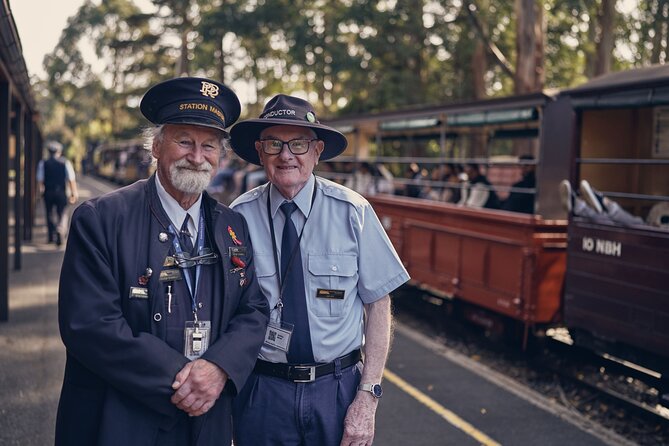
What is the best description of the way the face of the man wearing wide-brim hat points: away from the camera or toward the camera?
toward the camera

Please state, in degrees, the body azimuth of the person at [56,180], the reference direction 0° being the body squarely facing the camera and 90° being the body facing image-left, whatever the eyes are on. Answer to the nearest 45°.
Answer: approximately 180°

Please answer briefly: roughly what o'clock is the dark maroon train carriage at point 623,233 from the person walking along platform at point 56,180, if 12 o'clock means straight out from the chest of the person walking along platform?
The dark maroon train carriage is roughly at 5 o'clock from the person walking along platform.

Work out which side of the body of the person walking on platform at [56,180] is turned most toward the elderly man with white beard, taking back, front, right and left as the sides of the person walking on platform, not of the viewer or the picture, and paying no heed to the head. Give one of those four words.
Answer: back

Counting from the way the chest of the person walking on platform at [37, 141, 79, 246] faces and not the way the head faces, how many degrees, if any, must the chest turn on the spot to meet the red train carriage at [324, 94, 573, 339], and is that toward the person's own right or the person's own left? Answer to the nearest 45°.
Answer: approximately 135° to the person's own right

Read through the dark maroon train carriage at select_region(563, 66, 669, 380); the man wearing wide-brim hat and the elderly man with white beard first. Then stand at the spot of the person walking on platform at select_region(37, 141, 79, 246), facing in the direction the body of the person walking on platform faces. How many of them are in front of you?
0

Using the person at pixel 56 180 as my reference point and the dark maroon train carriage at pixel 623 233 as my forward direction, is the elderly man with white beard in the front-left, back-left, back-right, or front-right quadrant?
front-right

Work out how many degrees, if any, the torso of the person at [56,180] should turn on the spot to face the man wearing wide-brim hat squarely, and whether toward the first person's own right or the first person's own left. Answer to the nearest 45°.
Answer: approximately 180°

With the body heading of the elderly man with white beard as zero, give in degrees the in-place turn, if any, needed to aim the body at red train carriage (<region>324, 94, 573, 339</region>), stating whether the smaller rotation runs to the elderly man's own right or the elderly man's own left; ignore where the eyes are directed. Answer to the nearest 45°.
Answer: approximately 90° to the elderly man's own left

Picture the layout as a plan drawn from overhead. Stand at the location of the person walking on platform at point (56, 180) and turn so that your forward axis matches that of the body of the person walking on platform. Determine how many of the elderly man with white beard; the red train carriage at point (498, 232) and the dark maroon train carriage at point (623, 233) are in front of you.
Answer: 0

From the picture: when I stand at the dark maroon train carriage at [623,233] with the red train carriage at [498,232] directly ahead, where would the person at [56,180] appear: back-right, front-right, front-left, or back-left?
front-left

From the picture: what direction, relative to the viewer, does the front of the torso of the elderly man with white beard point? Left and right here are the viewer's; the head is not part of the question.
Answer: facing the viewer and to the right of the viewer

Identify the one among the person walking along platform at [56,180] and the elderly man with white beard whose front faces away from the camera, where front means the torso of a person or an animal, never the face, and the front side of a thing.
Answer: the person walking along platform

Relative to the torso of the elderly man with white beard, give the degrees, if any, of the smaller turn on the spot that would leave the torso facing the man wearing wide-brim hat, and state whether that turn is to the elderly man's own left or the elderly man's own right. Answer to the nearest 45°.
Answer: approximately 90° to the elderly man's own left

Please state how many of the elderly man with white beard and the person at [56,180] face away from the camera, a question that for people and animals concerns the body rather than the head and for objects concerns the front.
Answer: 1
